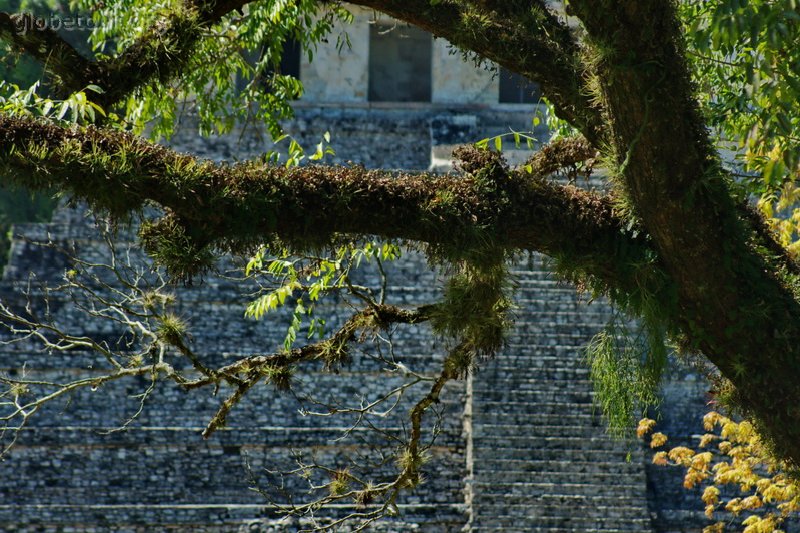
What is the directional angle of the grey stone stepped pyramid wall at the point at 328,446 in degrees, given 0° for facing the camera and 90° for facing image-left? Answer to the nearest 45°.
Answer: approximately 0°

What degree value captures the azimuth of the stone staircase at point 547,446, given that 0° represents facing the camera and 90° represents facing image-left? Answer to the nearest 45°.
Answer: approximately 0°
